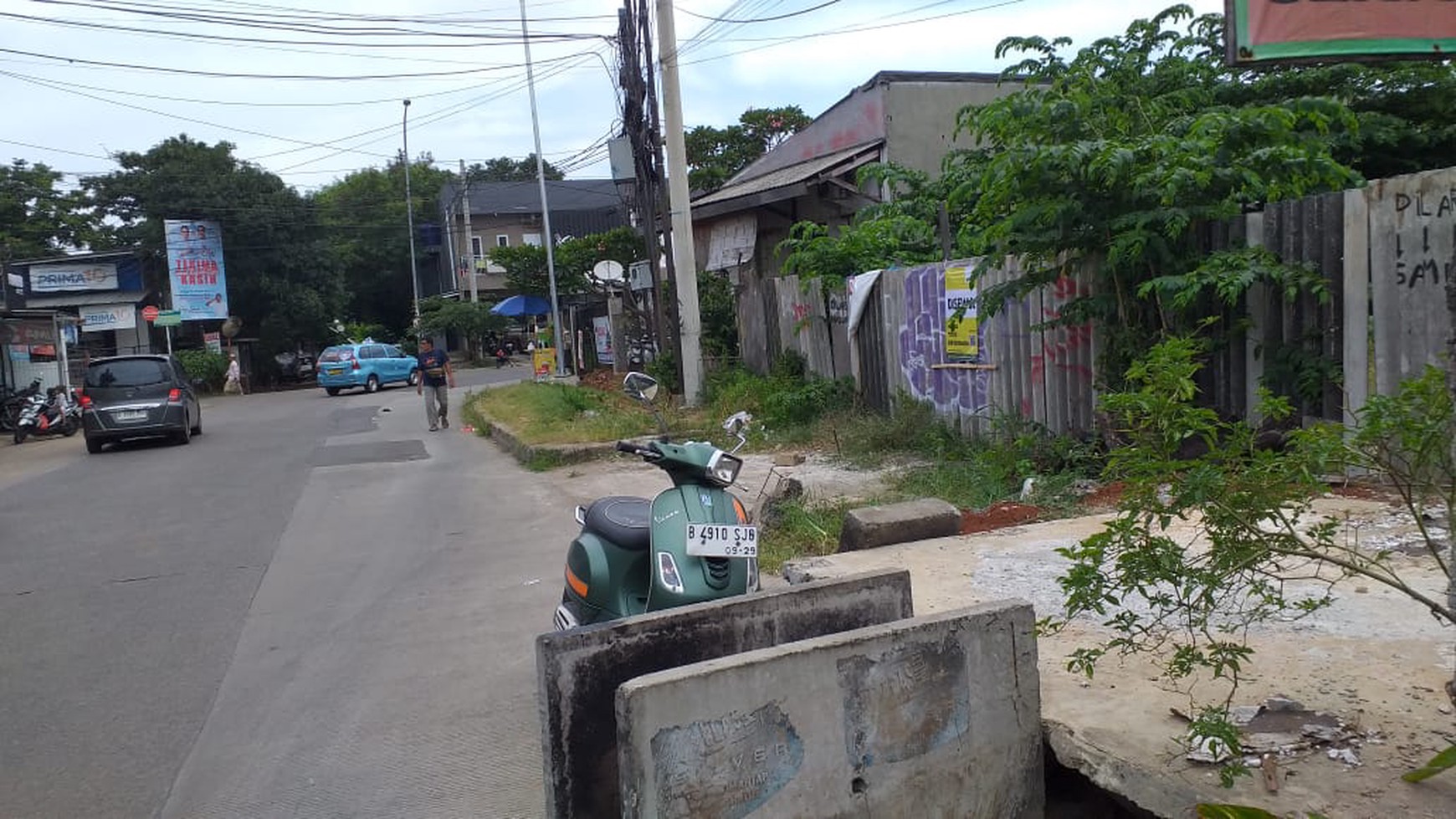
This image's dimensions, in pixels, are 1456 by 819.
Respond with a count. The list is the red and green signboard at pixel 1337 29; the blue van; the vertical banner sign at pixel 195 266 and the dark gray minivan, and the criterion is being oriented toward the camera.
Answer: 2

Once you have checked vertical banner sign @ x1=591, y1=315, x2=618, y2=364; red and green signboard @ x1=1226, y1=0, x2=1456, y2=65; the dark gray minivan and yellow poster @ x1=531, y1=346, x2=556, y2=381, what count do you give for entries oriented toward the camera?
3

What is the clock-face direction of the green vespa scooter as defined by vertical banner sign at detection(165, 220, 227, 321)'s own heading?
The green vespa scooter is roughly at 12 o'clock from the vertical banner sign.

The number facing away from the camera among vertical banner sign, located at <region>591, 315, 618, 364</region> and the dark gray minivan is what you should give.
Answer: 1

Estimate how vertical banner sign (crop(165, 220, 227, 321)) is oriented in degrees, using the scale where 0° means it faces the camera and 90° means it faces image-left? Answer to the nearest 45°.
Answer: approximately 0°

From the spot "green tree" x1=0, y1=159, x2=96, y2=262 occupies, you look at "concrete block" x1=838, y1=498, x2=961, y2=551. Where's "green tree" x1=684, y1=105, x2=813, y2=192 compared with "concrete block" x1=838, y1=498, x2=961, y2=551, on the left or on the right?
left

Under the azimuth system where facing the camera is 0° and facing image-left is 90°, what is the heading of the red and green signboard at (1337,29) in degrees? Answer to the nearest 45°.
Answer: approximately 0°

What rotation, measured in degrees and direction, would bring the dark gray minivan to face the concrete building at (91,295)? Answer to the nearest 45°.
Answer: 0° — it already faces it

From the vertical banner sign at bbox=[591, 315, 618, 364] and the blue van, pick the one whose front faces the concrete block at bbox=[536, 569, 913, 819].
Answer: the vertical banner sign

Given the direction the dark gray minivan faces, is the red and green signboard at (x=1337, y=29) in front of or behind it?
behind
